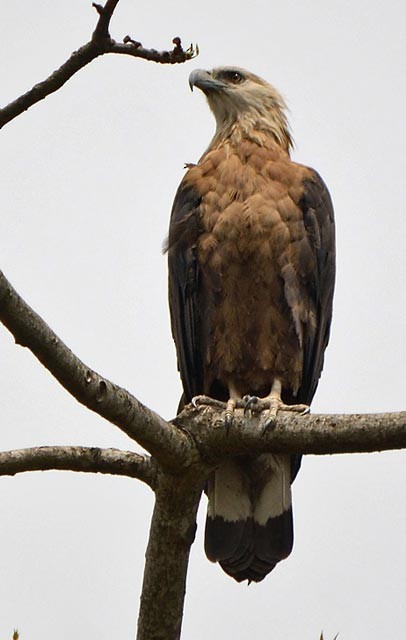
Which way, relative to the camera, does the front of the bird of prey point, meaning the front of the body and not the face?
toward the camera
